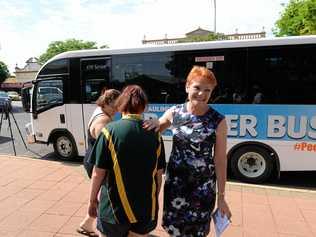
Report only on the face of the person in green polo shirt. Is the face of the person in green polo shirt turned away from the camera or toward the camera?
away from the camera

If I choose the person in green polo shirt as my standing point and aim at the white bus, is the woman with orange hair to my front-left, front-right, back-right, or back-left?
front-right

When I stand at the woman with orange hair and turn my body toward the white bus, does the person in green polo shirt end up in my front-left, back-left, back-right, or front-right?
back-left

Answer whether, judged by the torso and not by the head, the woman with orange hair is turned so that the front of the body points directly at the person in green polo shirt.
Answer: no

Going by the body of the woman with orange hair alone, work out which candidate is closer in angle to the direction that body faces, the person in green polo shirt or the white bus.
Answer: the person in green polo shirt

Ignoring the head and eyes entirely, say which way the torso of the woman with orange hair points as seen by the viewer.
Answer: toward the camera

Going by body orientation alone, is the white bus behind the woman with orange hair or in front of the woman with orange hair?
behind
